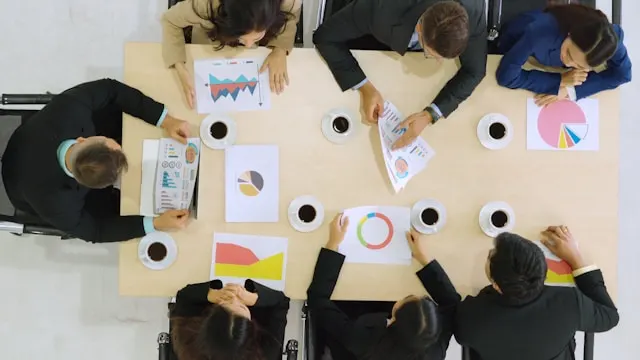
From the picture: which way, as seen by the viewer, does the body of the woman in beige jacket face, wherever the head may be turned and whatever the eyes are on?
toward the camera

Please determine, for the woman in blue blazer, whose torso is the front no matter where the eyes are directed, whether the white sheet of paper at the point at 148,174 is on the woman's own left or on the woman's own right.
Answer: on the woman's own right

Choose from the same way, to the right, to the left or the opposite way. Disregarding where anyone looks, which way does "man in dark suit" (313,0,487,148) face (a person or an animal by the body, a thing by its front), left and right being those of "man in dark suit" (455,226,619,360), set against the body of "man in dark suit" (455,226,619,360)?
the opposite way

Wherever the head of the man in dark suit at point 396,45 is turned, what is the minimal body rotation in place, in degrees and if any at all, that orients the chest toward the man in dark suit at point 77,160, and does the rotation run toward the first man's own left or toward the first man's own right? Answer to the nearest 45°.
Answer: approximately 90° to the first man's own right

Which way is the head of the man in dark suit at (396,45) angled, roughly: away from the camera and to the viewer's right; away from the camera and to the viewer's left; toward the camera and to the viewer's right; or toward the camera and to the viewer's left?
toward the camera and to the viewer's left

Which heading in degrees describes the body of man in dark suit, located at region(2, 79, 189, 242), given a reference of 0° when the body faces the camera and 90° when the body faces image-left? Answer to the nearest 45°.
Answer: approximately 270°

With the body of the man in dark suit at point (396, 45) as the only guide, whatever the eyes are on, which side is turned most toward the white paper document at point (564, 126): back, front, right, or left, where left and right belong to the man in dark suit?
left

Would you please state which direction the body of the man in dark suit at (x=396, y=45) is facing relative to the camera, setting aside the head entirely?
toward the camera

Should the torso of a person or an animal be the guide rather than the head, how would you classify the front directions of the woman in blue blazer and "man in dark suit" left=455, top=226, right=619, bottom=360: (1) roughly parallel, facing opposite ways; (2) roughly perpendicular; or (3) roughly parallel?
roughly parallel, facing opposite ways

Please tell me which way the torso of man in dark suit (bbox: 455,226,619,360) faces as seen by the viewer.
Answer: away from the camera

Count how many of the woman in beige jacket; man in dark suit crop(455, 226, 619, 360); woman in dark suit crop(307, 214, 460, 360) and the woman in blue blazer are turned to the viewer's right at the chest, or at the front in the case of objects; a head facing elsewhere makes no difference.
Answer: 0

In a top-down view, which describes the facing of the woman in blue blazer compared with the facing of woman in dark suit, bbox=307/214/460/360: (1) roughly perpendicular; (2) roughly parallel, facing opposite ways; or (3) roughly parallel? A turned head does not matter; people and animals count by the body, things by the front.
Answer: roughly parallel, facing opposite ways

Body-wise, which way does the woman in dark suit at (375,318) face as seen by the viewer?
away from the camera

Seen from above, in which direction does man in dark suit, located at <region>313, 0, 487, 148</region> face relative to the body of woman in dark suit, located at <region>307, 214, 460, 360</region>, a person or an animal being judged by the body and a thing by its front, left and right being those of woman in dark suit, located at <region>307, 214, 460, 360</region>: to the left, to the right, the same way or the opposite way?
the opposite way

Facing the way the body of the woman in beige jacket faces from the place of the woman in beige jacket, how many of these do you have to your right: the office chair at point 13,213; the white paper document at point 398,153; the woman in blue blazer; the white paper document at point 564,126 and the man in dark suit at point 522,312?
1

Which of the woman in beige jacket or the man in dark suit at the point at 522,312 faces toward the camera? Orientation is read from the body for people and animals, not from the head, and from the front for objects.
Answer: the woman in beige jacket
